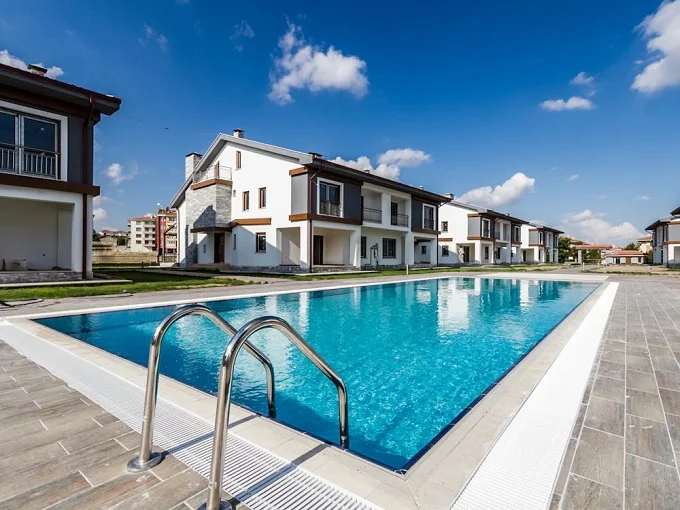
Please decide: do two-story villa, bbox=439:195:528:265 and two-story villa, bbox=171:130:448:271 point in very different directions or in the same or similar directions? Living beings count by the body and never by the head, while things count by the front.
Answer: same or similar directions

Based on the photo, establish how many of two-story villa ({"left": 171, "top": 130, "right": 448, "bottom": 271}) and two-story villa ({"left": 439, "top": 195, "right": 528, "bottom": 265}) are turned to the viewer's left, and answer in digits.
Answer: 0

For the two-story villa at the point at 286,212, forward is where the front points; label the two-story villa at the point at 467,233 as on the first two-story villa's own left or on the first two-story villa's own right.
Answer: on the first two-story villa's own left

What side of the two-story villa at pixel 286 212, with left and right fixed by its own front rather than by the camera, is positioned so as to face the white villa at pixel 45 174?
right

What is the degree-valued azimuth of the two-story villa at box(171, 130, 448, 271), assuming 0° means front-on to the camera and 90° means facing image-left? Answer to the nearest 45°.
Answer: approximately 315°
